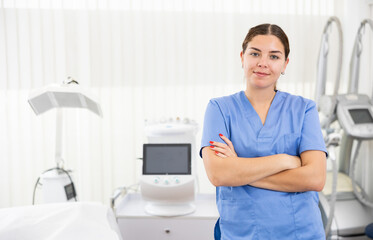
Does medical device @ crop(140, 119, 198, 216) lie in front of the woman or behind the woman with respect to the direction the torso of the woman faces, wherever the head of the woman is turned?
behind

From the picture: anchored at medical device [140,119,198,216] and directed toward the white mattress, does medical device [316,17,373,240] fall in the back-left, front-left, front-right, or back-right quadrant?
back-left

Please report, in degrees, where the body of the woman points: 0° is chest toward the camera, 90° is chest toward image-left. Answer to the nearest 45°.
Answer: approximately 0°

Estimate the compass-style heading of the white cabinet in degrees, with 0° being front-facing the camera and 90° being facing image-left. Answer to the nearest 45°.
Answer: approximately 0°

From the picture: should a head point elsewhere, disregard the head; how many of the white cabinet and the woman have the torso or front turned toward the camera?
2
